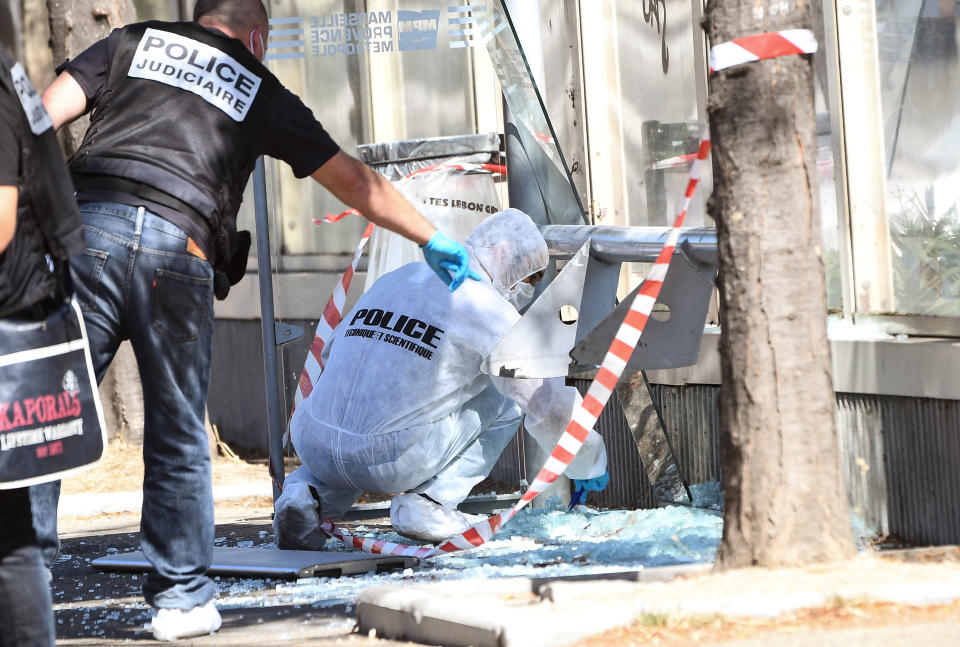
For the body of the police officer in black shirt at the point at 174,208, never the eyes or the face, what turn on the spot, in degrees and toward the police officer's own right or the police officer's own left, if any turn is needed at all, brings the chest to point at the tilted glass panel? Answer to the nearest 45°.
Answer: approximately 45° to the police officer's own right

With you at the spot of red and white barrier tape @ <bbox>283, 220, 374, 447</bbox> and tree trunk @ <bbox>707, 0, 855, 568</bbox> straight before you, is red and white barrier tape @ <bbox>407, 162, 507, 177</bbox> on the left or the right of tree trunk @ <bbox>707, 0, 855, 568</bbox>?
left

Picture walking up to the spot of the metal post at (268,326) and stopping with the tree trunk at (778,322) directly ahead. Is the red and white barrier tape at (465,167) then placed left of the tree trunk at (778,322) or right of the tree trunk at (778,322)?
left

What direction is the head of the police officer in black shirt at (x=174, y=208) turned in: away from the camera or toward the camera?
away from the camera

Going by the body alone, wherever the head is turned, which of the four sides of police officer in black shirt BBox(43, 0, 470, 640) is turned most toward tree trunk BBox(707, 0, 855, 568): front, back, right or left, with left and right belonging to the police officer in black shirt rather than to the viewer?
right

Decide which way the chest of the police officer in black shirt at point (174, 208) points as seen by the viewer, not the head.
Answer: away from the camera
